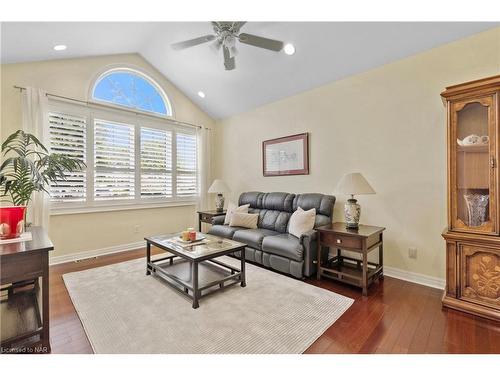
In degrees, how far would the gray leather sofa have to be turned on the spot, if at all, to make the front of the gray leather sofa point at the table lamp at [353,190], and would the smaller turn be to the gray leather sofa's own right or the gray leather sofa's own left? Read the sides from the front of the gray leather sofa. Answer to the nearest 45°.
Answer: approximately 90° to the gray leather sofa's own left

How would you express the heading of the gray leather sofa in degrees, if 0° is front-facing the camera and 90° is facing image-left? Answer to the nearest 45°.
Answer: approximately 45°

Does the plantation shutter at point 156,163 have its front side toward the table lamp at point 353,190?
yes

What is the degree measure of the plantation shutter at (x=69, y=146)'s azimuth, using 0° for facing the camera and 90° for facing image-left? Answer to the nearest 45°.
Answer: approximately 315°

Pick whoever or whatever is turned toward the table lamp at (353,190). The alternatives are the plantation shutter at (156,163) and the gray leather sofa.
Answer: the plantation shutter

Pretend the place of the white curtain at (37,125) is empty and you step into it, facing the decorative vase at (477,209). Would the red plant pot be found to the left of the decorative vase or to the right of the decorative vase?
right

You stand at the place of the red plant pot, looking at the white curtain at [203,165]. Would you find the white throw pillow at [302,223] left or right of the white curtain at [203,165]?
right

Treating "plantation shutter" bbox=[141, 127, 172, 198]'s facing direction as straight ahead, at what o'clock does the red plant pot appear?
The red plant pot is roughly at 2 o'clock from the plantation shutter.
